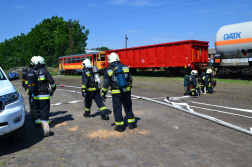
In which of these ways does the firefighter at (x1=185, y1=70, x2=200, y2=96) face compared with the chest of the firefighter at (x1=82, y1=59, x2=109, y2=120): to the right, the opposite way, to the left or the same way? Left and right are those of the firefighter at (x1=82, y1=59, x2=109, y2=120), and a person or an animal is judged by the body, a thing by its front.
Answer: the opposite way

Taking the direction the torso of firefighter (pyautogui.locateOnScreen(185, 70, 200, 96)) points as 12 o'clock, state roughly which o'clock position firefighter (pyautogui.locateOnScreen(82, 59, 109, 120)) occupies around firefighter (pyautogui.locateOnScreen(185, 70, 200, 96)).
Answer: firefighter (pyautogui.locateOnScreen(82, 59, 109, 120)) is roughly at 4 o'clock from firefighter (pyautogui.locateOnScreen(185, 70, 200, 96)).
